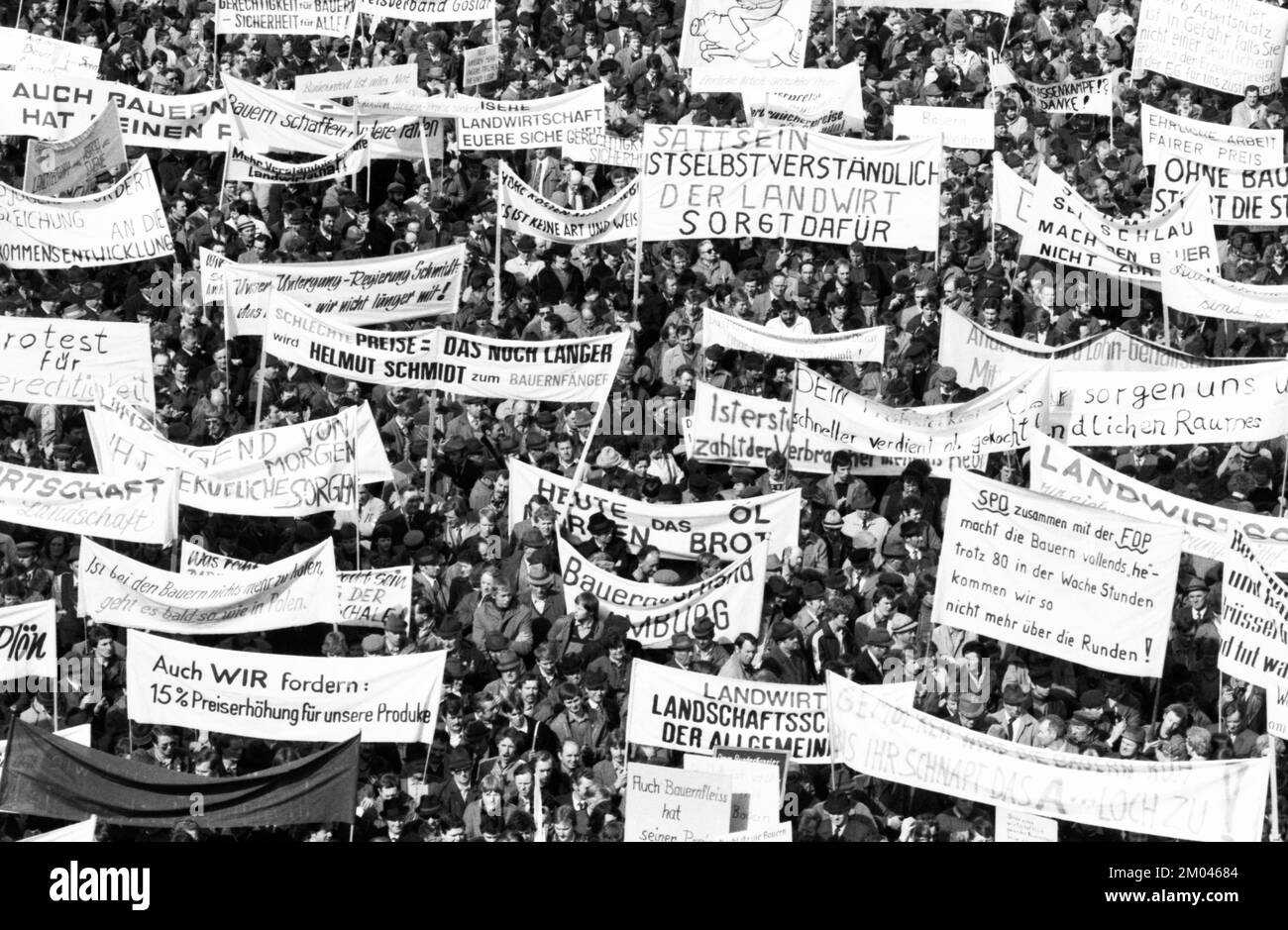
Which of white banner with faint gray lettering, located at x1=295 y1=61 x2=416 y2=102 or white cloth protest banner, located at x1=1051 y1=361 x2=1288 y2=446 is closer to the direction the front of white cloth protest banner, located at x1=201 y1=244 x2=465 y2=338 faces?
the white cloth protest banner

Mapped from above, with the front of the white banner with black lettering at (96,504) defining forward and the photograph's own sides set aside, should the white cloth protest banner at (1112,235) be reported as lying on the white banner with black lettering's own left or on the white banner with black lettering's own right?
on the white banner with black lettering's own left

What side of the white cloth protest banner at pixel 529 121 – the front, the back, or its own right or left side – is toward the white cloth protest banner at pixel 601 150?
left

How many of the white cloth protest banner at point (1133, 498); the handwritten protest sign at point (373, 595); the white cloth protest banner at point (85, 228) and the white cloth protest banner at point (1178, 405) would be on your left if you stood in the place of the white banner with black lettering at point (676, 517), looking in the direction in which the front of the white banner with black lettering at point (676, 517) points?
2

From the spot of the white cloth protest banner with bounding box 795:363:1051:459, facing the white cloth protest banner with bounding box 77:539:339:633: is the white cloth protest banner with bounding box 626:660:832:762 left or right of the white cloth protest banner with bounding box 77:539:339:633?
left

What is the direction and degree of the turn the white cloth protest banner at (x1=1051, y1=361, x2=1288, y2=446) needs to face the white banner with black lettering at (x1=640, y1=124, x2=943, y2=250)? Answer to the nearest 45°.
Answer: approximately 135° to its right

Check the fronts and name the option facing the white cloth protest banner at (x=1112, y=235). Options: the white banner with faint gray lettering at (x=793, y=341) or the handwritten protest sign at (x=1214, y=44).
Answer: the handwritten protest sign

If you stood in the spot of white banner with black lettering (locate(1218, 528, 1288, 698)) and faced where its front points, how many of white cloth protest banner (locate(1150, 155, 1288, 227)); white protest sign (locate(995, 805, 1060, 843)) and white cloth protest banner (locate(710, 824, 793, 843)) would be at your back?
1

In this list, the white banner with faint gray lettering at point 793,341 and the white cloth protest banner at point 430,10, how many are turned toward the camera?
2
